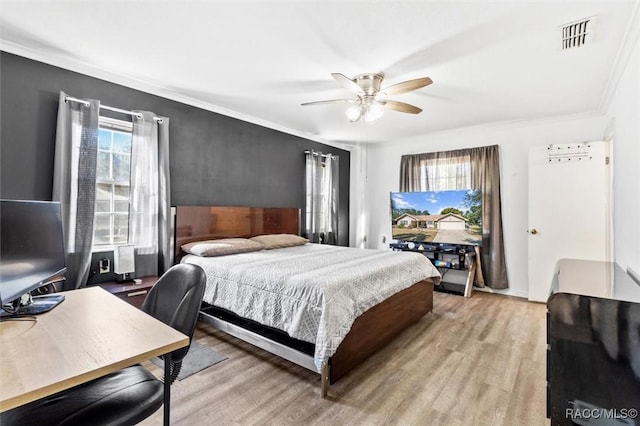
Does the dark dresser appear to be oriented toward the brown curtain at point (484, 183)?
no

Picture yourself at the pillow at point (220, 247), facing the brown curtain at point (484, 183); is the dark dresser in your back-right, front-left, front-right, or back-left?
front-right

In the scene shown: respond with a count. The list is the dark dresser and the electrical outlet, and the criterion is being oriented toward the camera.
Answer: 1

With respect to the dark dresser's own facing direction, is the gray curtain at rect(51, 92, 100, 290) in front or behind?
in front

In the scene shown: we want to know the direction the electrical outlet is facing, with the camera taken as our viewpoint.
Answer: facing the viewer

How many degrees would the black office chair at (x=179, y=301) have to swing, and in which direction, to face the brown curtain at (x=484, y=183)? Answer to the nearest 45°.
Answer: approximately 135° to its left

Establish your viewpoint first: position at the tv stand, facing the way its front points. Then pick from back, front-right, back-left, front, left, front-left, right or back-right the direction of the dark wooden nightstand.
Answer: front

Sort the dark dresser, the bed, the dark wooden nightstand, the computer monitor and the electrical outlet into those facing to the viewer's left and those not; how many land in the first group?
1

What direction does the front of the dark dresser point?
to the viewer's left

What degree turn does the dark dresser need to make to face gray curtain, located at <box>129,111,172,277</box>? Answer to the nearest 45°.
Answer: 0° — it already faces it

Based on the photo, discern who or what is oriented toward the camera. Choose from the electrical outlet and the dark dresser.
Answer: the electrical outlet

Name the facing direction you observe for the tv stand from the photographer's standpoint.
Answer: facing the viewer and to the left of the viewer

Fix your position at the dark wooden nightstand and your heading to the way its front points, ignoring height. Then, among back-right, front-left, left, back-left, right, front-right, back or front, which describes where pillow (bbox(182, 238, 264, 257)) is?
front-left

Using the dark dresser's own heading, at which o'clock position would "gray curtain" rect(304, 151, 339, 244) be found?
The gray curtain is roughly at 1 o'clock from the dark dresser.
